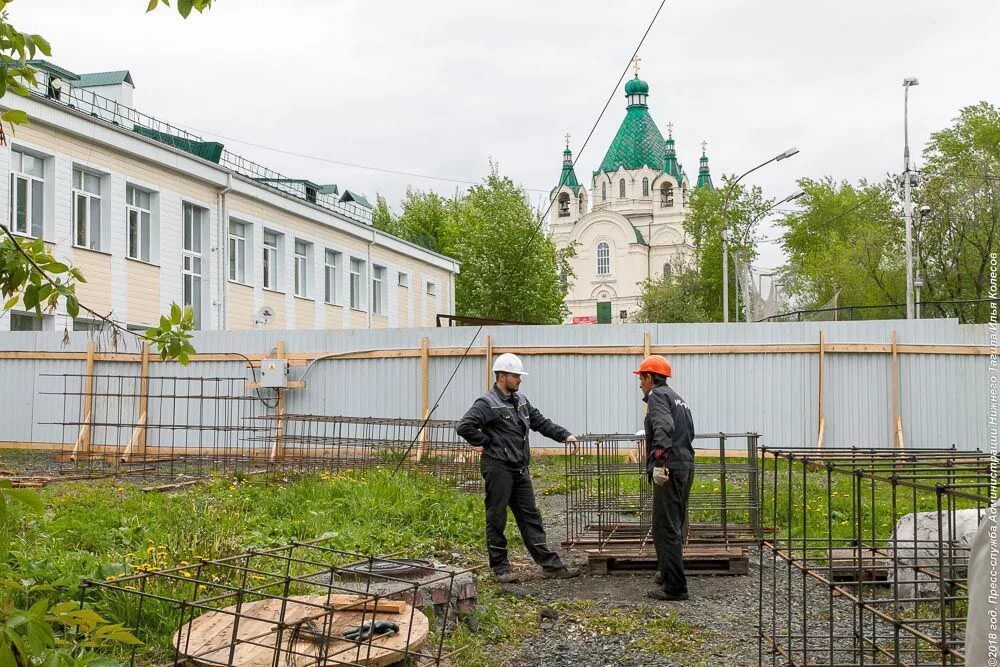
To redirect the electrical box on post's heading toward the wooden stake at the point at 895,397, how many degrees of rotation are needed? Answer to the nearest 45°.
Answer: approximately 90° to its left

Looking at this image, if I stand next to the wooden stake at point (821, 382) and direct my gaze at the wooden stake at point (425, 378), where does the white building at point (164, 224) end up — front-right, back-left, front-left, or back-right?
front-right

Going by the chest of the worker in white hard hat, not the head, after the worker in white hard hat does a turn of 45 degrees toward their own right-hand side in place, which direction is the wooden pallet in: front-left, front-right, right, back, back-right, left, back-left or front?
left

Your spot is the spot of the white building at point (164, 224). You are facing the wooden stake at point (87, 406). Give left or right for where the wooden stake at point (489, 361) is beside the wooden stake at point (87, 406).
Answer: left

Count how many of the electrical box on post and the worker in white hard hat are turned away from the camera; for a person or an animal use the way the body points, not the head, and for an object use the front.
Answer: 0

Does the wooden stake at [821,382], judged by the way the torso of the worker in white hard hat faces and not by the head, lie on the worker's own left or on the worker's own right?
on the worker's own left

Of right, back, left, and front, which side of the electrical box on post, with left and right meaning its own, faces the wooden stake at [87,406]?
right

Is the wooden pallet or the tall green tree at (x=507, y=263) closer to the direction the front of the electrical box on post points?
the wooden pallet

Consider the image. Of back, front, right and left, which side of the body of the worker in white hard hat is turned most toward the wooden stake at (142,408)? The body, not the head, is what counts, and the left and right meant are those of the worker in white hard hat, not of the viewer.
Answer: back

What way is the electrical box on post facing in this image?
toward the camera

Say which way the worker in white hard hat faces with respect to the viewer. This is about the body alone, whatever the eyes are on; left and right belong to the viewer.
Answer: facing the viewer and to the right of the viewer

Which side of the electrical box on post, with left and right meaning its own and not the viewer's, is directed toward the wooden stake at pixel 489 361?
left

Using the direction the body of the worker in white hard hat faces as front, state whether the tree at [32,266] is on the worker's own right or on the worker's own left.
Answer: on the worker's own right

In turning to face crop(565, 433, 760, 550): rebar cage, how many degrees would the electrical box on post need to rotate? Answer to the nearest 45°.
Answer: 0° — it already faces it

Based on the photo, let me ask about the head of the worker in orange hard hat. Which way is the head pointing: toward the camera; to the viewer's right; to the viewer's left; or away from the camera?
to the viewer's left

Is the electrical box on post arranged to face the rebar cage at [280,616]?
yes

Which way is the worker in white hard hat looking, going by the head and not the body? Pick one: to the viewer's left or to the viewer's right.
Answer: to the viewer's right

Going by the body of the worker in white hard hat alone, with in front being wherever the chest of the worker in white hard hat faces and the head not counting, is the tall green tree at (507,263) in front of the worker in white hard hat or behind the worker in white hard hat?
behind
